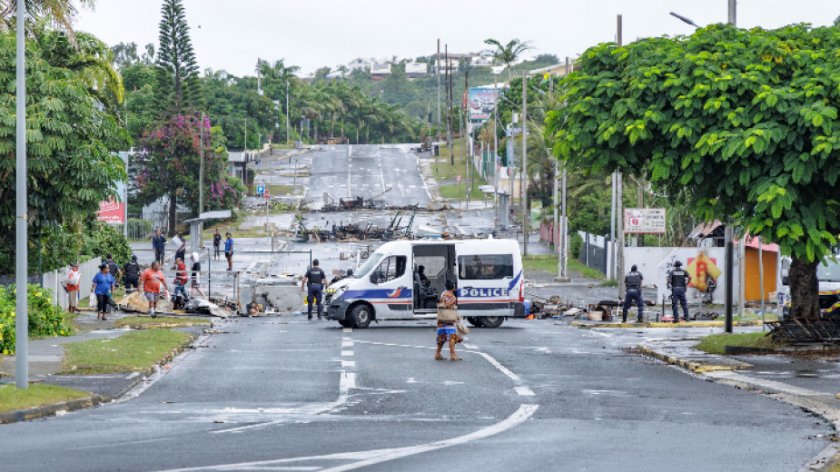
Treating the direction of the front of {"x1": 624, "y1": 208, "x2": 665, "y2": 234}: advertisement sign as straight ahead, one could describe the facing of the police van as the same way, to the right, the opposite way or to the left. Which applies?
to the right

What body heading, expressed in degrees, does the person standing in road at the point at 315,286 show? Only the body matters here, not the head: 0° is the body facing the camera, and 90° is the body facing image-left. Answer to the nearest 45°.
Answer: approximately 180°

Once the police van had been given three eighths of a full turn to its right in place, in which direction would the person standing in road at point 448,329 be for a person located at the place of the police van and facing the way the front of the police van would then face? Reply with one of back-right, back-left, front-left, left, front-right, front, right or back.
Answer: back-right

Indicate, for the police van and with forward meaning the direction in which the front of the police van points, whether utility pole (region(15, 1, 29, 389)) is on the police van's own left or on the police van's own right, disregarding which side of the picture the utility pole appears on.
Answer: on the police van's own left

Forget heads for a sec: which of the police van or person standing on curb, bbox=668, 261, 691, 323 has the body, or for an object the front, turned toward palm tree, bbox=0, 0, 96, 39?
the police van

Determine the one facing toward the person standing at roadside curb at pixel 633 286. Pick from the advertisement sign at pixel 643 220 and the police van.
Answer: the advertisement sign

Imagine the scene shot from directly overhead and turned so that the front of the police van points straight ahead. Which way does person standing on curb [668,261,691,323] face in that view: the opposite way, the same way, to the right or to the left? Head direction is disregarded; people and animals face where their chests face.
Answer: to the right

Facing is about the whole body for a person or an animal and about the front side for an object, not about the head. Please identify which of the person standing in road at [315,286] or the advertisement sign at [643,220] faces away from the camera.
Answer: the person standing in road

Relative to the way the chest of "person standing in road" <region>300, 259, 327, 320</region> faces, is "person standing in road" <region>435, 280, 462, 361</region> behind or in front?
behind

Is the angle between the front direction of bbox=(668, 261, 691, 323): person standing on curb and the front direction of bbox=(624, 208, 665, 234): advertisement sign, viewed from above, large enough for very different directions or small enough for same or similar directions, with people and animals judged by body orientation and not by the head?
very different directions

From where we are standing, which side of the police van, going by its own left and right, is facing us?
left

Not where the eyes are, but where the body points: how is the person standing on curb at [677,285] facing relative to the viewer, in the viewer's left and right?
facing away from the viewer

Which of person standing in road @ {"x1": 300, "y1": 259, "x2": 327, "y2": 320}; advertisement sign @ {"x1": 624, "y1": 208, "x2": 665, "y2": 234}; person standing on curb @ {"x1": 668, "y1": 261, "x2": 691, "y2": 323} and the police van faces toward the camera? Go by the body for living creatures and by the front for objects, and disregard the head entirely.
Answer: the advertisement sign

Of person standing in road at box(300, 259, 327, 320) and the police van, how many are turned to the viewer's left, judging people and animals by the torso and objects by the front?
1

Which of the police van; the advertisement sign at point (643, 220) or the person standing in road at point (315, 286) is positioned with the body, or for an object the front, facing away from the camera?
the person standing in road

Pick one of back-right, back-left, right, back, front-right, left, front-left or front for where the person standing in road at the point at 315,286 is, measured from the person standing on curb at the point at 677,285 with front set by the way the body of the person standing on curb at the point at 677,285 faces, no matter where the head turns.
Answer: left
